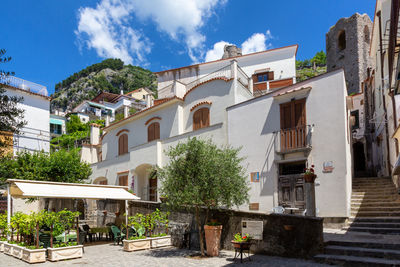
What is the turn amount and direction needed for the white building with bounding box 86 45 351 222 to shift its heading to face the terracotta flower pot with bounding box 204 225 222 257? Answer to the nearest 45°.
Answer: approximately 45° to its left

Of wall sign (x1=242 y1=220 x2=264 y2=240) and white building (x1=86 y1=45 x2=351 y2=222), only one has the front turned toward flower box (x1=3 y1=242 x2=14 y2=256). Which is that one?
the white building

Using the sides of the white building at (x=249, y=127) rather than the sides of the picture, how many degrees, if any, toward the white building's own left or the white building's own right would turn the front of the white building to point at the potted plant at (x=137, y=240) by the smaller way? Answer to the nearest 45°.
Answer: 0° — it already faces it

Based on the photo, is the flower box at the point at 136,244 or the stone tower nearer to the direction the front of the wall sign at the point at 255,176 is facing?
the flower box

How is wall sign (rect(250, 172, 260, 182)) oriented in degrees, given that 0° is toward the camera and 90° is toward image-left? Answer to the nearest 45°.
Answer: approximately 0°

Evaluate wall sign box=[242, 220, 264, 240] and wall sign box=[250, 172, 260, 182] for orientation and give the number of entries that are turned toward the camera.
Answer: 2

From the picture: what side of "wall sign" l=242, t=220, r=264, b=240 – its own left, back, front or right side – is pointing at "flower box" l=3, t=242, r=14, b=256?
right

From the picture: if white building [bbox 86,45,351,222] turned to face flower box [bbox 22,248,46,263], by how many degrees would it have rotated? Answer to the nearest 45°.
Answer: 0° — it already faces it
